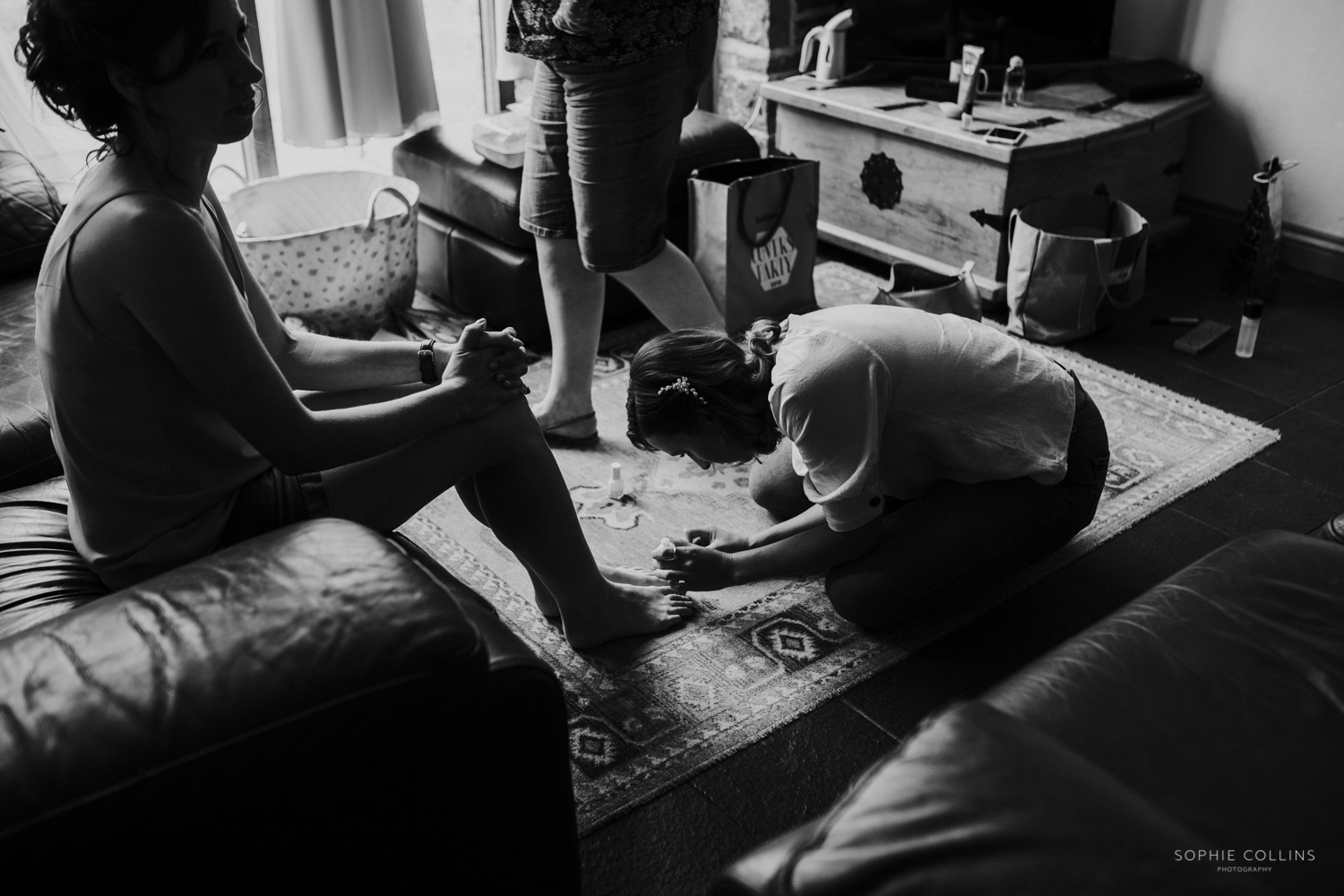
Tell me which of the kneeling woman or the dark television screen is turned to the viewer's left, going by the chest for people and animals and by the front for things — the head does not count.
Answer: the kneeling woman

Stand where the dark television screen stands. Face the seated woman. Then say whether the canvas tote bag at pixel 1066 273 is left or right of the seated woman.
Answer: left

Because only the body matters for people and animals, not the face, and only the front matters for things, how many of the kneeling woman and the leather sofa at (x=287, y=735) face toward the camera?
0

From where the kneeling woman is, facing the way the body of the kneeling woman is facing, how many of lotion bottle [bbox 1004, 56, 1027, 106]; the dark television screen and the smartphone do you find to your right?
3

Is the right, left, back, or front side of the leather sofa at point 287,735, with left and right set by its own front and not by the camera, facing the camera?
right

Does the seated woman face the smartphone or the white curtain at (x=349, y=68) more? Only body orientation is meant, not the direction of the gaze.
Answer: the smartphone

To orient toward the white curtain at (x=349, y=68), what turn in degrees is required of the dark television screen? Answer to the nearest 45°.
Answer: approximately 45° to its right

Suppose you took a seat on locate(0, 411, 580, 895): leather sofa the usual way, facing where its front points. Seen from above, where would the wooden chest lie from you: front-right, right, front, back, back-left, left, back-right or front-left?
front-left

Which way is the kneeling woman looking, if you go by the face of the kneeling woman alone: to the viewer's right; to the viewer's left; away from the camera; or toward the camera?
to the viewer's left

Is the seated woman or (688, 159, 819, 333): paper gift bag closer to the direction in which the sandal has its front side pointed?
the seated woman

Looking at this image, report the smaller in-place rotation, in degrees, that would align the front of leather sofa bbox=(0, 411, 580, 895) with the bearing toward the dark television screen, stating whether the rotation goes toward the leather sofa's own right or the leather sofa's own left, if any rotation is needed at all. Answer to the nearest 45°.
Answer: approximately 45° to the leather sofa's own left

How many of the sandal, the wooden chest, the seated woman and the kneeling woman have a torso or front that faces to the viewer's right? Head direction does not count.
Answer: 1

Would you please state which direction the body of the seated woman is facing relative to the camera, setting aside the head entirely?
to the viewer's right

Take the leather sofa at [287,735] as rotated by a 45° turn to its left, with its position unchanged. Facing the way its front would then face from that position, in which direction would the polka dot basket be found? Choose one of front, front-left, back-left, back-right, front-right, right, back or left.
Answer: front-left

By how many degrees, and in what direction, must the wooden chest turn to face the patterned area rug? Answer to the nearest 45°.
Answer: approximately 45° to its left

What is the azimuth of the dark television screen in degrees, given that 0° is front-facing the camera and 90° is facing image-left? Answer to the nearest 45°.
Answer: approximately 0°

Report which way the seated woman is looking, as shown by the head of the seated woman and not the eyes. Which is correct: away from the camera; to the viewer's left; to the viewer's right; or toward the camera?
to the viewer's right

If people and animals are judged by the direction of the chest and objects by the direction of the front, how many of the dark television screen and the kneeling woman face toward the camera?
1

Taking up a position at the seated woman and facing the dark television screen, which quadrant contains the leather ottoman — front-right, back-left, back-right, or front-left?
front-left

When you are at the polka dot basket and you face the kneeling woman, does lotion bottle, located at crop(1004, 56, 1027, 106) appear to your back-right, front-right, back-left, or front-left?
front-left

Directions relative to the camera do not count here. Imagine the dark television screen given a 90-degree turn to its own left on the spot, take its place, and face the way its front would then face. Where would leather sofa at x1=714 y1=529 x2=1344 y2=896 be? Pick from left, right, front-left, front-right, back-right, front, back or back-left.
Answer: right

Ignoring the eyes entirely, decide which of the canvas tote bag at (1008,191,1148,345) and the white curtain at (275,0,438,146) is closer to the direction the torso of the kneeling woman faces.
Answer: the white curtain

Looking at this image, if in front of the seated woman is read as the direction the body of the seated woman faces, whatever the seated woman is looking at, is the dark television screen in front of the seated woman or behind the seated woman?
in front
